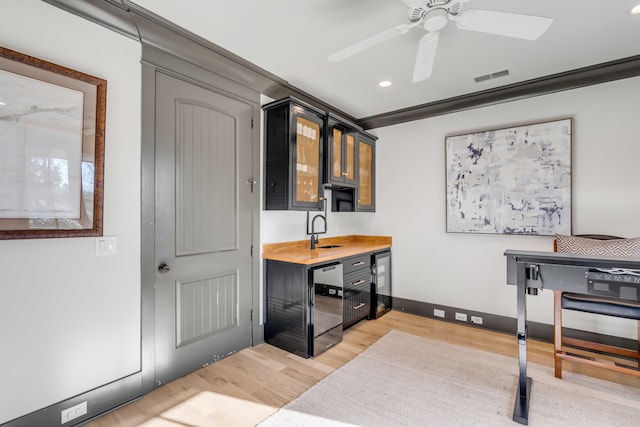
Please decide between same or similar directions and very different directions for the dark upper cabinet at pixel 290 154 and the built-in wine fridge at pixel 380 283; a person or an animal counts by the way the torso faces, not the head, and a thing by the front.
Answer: same or similar directions

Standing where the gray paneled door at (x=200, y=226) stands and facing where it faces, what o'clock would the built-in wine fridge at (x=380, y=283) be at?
The built-in wine fridge is roughly at 10 o'clock from the gray paneled door.

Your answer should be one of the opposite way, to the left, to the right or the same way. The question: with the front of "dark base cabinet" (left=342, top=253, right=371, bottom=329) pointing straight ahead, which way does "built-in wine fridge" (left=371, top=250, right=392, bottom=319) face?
the same way

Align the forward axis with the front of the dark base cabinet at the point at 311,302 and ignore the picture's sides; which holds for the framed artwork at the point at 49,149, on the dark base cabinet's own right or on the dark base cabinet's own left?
on the dark base cabinet's own right

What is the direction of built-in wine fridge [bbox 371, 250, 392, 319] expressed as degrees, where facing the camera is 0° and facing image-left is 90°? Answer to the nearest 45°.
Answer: approximately 315°

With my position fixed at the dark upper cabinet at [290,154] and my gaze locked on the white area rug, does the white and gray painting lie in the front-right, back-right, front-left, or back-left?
front-left

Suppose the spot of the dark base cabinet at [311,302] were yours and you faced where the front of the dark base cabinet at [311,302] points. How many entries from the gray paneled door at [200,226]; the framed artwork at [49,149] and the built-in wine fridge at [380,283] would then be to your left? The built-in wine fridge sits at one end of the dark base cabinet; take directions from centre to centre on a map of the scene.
1

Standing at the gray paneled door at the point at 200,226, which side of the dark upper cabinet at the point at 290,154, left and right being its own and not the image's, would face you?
right

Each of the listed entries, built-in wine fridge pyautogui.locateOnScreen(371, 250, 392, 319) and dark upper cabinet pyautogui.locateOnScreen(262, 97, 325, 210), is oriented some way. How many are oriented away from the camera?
0

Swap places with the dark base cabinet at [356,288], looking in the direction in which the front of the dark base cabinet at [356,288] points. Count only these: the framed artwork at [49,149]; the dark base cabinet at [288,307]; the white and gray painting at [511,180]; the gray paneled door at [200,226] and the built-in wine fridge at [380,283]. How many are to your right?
3

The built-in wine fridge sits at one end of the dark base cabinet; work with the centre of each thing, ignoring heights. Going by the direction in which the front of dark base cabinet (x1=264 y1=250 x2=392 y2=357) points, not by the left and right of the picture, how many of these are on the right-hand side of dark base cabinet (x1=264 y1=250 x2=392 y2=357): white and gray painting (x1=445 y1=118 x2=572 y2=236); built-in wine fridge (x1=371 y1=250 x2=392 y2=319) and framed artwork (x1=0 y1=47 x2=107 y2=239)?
1
